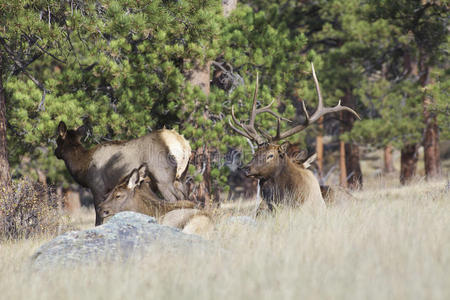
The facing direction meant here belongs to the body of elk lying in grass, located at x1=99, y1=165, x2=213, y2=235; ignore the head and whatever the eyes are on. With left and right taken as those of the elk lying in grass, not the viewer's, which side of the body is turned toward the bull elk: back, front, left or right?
back

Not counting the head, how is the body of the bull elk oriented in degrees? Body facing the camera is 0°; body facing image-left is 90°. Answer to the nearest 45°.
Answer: approximately 45°

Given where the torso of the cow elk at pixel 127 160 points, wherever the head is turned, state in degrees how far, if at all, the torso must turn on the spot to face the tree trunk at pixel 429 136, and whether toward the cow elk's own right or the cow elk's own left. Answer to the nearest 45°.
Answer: approximately 135° to the cow elk's own right

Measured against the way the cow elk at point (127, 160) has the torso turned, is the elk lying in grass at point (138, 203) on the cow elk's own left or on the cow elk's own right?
on the cow elk's own left

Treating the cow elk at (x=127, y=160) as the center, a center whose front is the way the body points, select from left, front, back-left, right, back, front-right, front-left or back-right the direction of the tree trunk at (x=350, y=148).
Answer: back-right

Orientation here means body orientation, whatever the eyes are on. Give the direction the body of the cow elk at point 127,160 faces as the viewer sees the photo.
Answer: to the viewer's left

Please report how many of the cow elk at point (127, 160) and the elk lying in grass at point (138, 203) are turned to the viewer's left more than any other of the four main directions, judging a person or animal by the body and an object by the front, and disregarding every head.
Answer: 2

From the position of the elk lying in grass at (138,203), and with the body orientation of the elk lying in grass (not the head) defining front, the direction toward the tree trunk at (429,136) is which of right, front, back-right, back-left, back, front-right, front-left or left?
back-right

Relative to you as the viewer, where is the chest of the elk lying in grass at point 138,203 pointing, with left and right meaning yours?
facing to the left of the viewer

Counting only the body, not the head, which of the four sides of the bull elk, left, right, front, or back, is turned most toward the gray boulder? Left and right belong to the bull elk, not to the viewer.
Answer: front
